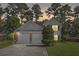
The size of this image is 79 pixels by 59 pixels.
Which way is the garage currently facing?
toward the camera

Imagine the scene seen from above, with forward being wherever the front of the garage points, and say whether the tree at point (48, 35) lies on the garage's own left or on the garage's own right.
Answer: on the garage's own left

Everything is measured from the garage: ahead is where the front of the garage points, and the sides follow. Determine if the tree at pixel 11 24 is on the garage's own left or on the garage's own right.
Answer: on the garage's own right
